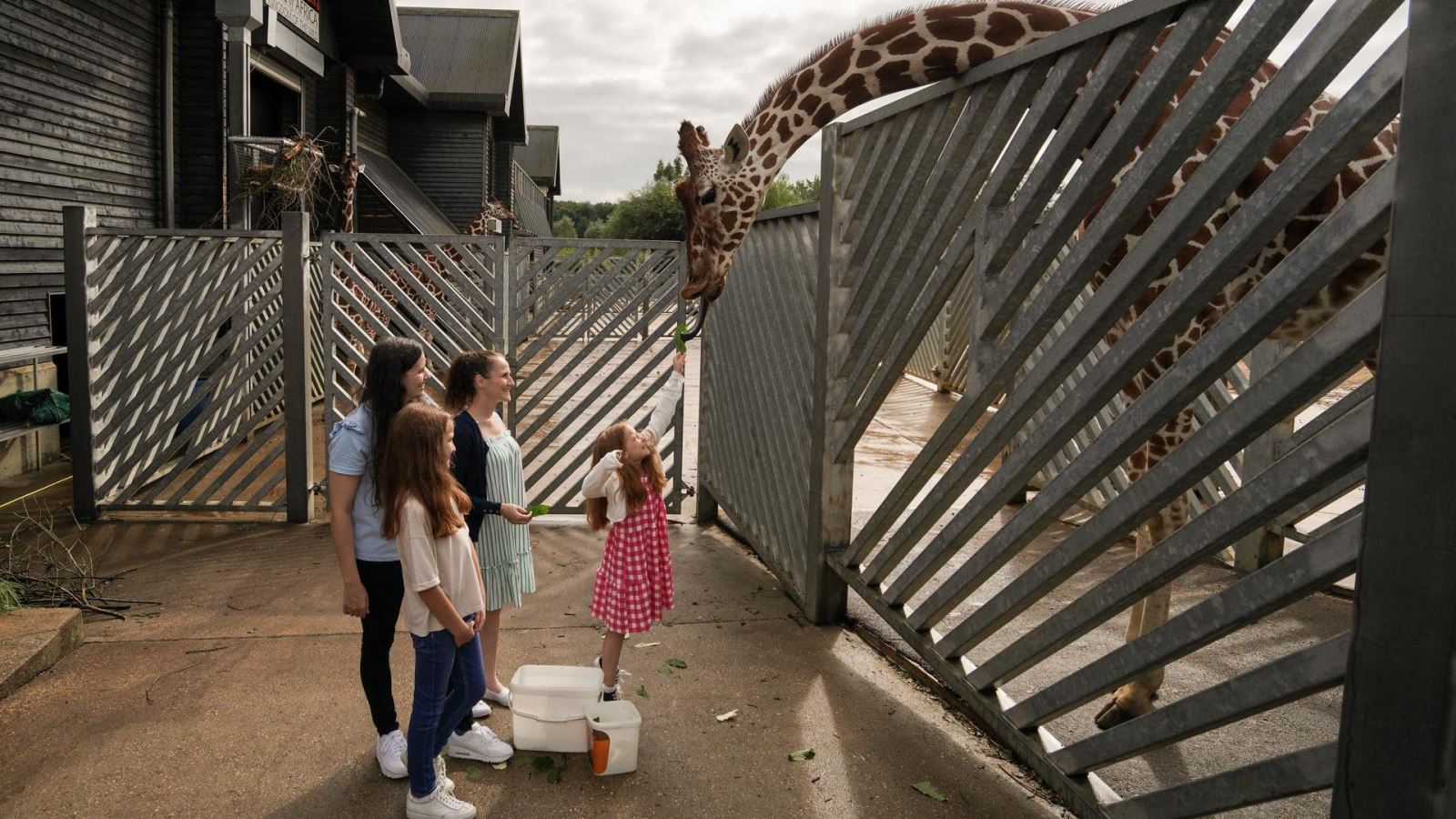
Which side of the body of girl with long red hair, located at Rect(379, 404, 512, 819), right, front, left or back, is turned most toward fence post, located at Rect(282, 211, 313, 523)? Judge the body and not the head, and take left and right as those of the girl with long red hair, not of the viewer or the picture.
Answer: left

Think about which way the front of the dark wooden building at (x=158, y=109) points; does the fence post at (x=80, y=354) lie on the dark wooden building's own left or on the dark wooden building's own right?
on the dark wooden building's own right

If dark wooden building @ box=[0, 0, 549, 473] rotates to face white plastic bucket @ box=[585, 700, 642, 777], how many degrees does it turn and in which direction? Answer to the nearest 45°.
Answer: approximately 45° to its right

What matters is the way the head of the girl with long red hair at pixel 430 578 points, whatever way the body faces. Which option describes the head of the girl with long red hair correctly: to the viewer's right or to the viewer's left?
to the viewer's right

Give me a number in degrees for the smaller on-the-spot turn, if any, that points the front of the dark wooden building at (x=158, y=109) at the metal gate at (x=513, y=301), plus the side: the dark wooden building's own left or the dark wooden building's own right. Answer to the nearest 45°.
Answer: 0° — it already faces it

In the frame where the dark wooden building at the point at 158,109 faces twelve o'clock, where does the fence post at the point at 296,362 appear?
The fence post is roughly at 1 o'clock from the dark wooden building.

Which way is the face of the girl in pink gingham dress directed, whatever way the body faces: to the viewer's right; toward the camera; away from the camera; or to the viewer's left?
to the viewer's right

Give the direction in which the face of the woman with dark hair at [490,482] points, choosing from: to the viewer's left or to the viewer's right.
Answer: to the viewer's right

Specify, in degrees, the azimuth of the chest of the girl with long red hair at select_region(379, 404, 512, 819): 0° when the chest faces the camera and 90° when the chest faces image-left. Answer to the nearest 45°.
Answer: approximately 270°

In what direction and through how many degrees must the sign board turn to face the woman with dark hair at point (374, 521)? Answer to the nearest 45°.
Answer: approximately 45° to its right
